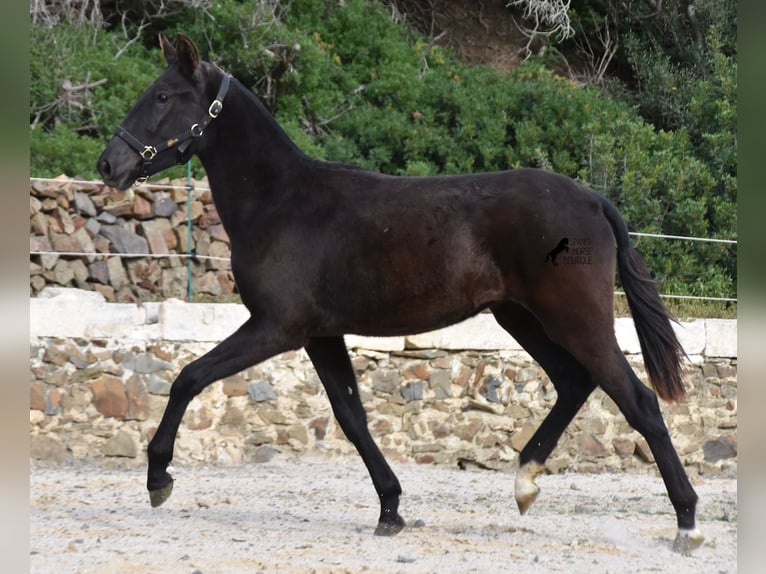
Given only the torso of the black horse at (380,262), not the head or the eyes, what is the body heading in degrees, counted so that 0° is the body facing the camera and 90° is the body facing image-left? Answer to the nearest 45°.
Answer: approximately 90°

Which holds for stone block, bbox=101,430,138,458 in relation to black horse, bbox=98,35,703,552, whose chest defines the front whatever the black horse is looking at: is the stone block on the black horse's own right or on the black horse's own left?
on the black horse's own right

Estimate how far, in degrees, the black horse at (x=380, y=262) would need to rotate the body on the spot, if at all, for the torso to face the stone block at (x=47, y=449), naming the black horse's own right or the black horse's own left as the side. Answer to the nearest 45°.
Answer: approximately 45° to the black horse's own right

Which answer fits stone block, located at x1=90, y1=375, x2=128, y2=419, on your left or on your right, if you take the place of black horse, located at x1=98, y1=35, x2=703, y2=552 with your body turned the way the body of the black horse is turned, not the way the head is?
on your right

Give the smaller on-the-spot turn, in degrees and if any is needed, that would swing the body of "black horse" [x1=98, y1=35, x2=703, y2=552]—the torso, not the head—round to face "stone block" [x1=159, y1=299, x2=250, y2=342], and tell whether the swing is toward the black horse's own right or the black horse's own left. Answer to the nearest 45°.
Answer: approximately 45° to the black horse's own right
